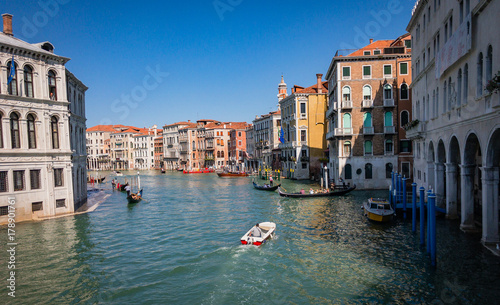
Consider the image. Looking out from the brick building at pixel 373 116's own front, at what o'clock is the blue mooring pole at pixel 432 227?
The blue mooring pole is roughly at 12 o'clock from the brick building.

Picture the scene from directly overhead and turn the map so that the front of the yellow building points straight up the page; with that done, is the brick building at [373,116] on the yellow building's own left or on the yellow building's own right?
on the yellow building's own left

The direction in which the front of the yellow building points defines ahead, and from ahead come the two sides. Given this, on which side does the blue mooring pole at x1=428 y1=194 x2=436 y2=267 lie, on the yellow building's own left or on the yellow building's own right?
on the yellow building's own left

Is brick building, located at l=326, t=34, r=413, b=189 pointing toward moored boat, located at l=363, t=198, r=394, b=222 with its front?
yes

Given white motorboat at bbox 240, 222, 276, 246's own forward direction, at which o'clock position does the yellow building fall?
The yellow building is roughly at 11 o'clock from the white motorboat.

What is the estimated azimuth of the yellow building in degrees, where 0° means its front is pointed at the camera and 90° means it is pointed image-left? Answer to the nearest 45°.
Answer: approximately 45°

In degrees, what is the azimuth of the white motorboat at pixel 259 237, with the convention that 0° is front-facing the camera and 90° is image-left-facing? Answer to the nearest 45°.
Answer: approximately 225°

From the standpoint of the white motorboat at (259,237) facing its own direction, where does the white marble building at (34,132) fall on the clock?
The white marble building is roughly at 8 o'clock from the white motorboat.

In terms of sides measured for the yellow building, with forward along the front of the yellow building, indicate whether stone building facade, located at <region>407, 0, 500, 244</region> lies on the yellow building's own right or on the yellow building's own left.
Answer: on the yellow building's own left
